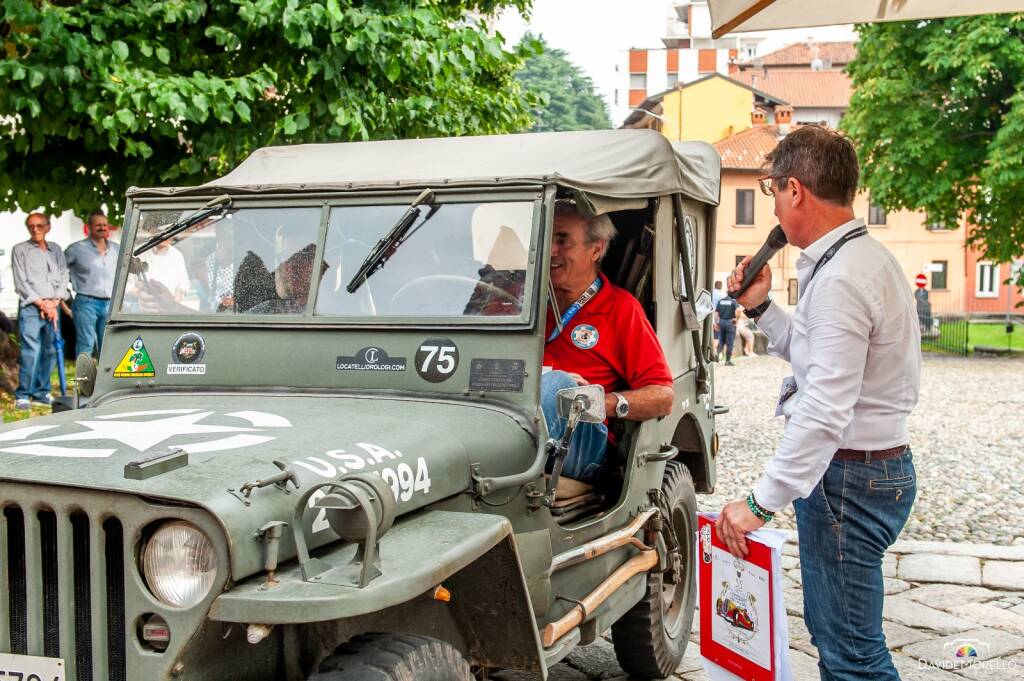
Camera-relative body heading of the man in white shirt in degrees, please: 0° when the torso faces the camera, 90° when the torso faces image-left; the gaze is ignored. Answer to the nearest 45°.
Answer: approximately 90°

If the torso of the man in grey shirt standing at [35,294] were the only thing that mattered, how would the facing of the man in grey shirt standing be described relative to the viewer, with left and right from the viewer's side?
facing the viewer

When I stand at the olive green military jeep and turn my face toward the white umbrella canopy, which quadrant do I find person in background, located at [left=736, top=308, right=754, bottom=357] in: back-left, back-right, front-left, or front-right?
front-left

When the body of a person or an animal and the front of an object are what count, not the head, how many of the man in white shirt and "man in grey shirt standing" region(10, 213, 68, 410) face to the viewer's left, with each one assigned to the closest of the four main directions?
1

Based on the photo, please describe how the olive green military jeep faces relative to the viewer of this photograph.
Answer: facing the viewer and to the left of the viewer

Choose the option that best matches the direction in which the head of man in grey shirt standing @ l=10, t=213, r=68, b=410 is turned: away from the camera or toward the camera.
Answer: toward the camera

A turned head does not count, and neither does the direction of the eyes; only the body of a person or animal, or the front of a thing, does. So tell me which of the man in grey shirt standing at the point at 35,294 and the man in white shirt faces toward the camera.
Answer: the man in grey shirt standing

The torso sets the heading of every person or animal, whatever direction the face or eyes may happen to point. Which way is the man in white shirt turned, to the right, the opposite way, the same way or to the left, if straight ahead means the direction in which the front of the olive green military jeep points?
to the right

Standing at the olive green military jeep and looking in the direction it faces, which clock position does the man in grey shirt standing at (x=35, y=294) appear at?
The man in grey shirt standing is roughly at 4 o'clock from the olive green military jeep.

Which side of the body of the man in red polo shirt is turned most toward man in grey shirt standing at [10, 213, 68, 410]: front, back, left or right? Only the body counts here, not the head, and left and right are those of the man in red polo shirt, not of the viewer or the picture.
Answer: right
